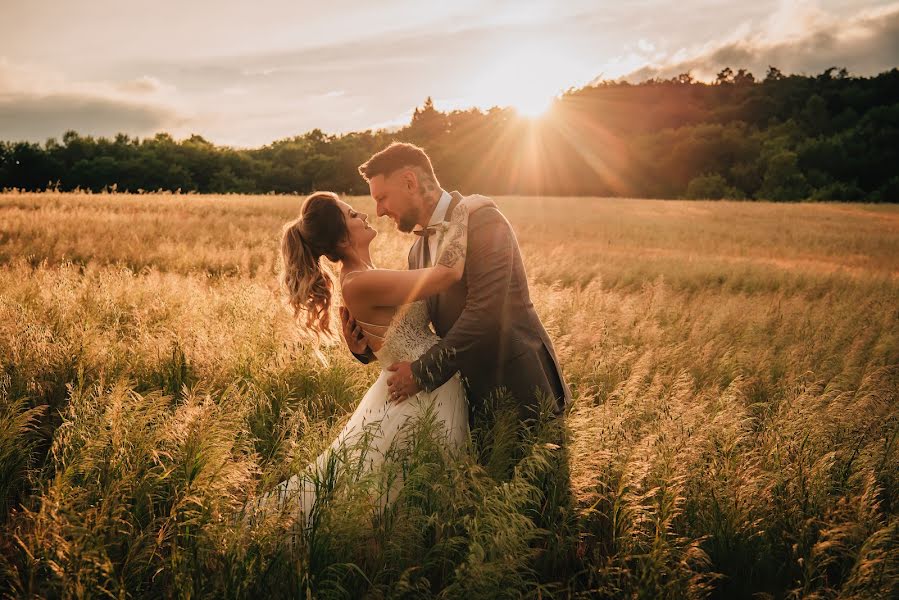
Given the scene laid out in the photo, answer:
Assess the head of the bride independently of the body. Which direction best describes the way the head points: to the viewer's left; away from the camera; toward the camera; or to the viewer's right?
to the viewer's right

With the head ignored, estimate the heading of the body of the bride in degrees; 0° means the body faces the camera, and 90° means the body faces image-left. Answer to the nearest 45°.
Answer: approximately 270°

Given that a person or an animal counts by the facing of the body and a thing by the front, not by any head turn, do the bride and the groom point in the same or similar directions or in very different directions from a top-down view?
very different directions

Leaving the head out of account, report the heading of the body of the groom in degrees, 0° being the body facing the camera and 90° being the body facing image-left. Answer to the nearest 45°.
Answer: approximately 90°
